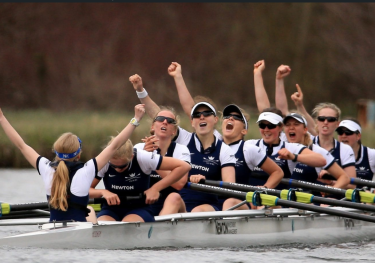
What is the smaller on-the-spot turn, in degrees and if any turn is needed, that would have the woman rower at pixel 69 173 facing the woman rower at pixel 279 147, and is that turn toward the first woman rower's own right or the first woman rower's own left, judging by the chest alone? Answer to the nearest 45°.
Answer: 0° — they already face them

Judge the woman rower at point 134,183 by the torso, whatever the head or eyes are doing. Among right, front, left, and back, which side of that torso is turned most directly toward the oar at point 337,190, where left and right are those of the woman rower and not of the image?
back

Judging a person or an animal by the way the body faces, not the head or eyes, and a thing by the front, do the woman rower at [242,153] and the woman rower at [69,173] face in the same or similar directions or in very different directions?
very different directions

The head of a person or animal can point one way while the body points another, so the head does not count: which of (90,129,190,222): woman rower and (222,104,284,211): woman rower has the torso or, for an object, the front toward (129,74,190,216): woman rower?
(222,104,284,211): woman rower

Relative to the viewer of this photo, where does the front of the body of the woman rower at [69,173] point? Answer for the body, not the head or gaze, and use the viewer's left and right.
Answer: facing away from the viewer and to the right of the viewer

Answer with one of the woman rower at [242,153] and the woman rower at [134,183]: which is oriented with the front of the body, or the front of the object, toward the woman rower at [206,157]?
the woman rower at [242,153]

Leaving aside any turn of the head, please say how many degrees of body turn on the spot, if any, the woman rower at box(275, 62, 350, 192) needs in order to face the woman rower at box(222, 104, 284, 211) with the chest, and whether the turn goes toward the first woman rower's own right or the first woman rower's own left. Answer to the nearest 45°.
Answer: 0° — they already face them

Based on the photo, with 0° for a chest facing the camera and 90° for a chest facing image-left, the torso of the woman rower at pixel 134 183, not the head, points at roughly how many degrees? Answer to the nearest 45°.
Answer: approximately 45°

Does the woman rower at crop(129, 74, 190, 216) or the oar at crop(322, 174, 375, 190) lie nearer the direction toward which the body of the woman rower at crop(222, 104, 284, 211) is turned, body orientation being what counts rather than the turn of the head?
the woman rower

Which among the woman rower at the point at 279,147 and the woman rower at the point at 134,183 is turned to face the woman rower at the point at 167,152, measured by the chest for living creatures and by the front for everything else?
the woman rower at the point at 279,147
